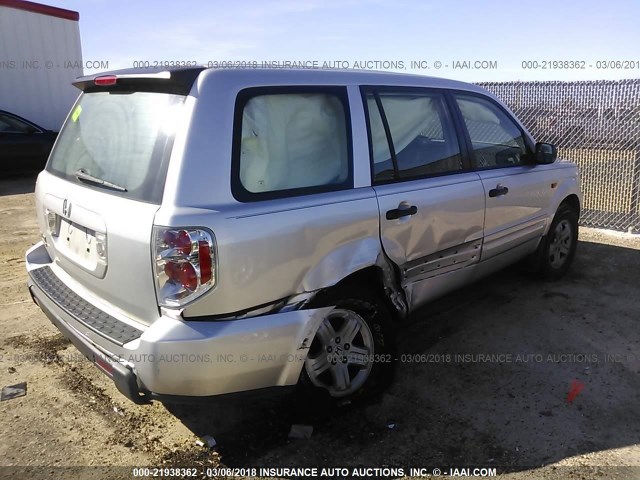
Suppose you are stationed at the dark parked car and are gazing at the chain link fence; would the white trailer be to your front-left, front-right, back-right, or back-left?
back-left

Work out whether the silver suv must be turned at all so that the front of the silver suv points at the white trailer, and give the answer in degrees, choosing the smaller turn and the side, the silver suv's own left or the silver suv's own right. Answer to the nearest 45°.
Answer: approximately 90° to the silver suv's own left

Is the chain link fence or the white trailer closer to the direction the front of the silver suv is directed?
the chain link fence

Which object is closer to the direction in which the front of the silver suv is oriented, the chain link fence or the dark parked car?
the chain link fence

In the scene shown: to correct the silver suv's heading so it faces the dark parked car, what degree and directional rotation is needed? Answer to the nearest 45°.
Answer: approximately 90° to its left

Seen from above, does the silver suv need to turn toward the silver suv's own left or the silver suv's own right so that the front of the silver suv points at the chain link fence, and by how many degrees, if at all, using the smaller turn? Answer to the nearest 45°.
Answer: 0° — it already faces it

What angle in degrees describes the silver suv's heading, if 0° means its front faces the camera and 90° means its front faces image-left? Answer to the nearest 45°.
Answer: approximately 225°
